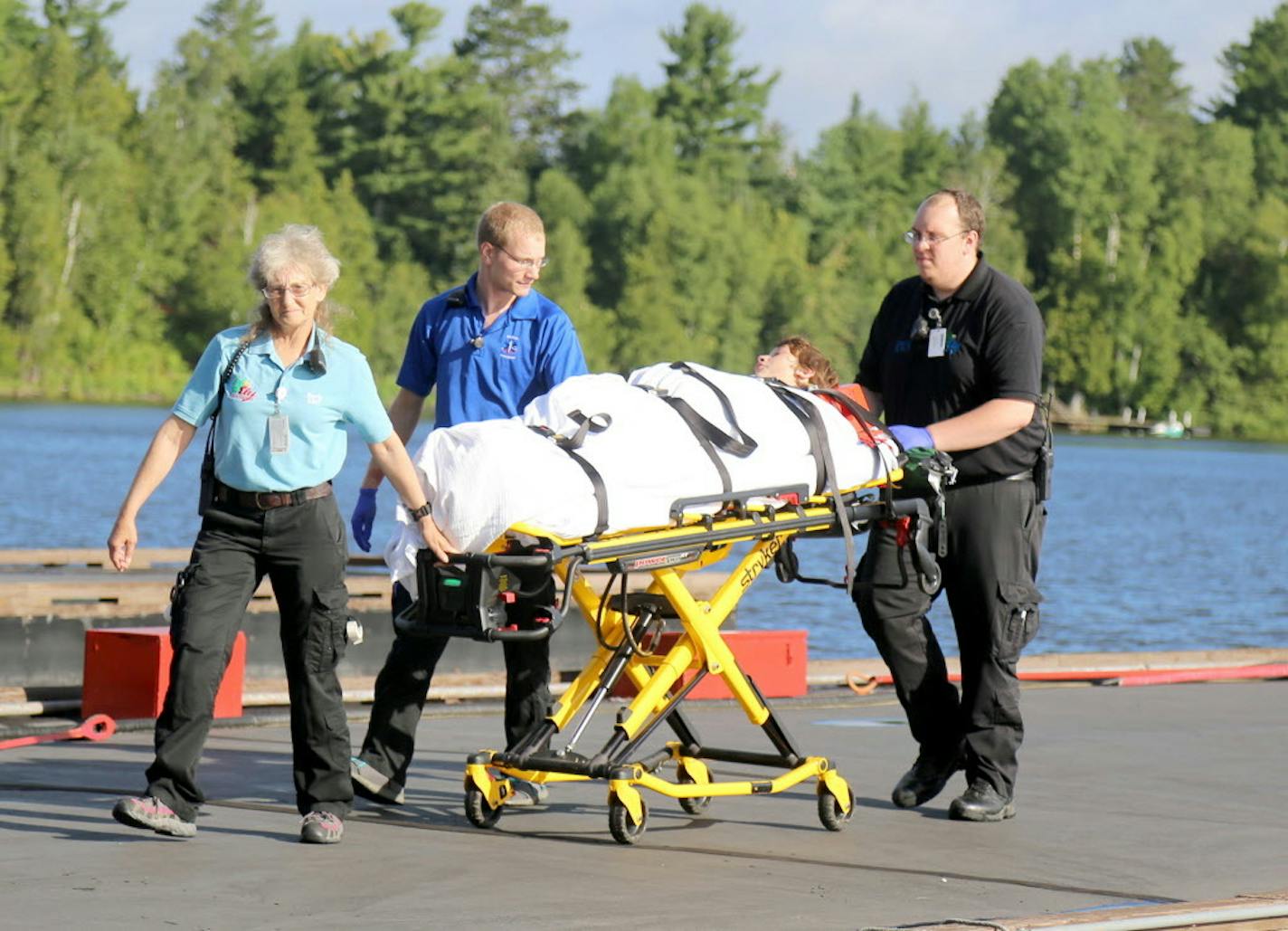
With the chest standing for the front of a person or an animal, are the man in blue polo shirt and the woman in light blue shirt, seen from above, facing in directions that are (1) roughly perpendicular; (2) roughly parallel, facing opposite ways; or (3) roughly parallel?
roughly parallel

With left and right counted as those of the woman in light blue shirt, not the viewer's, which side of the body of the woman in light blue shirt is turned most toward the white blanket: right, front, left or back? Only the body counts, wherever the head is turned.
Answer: left

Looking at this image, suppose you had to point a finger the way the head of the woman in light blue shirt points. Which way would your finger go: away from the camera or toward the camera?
toward the camera

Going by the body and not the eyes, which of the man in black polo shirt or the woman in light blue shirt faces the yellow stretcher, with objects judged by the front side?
the man in black polo shirt

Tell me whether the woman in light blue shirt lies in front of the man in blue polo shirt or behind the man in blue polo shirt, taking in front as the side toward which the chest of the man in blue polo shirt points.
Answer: in front

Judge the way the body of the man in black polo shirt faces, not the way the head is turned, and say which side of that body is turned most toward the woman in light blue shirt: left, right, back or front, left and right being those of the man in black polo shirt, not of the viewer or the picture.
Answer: front

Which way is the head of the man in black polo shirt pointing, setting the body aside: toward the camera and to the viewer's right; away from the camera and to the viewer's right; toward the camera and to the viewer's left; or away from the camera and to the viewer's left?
toward the camera and to the viewer's left

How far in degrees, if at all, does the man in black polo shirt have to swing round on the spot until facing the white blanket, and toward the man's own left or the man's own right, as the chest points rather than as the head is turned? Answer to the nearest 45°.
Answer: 0° — they already face it

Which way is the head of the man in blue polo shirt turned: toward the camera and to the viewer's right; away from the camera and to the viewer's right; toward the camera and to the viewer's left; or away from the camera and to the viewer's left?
toward the camera and to the viewer's right

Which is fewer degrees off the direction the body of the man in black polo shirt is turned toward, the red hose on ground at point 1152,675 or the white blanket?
the white blanket

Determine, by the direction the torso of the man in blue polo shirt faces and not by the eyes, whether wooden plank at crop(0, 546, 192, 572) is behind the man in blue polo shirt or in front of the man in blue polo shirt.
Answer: behind

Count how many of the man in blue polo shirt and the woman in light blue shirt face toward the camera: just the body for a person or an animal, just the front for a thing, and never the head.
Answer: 2

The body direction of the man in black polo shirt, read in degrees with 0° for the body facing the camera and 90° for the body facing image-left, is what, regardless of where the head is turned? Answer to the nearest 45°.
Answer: approximately 45°

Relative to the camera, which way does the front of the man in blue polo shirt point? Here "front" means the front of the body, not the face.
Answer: toward the camera
